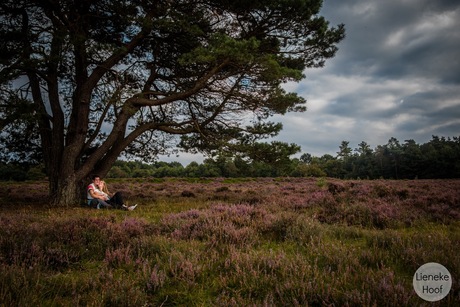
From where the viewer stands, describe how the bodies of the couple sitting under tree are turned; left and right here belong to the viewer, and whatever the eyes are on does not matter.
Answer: facing the viewer and to the right of the viewer
